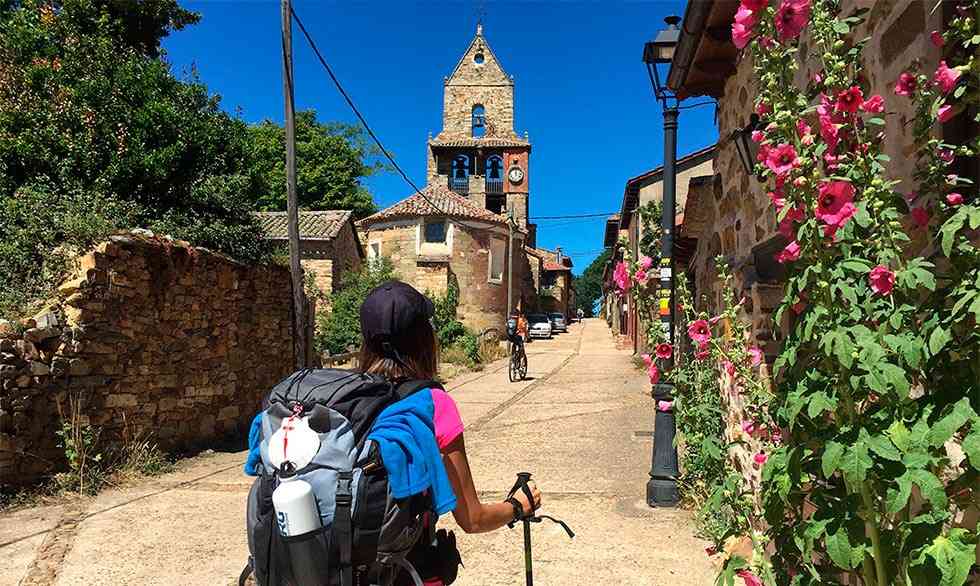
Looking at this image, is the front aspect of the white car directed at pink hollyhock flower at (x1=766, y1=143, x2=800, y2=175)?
yes

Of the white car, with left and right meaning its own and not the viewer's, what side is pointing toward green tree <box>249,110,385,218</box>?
right

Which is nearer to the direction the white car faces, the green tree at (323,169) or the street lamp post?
the street lamp post

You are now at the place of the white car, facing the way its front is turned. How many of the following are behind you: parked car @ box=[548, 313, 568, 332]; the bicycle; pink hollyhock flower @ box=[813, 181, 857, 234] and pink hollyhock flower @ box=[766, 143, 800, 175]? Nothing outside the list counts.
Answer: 1

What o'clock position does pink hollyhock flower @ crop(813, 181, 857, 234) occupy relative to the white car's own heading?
The pink hollyhock flower is roughly at 12 o'clock from the white car.

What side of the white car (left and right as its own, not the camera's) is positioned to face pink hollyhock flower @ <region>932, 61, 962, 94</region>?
front

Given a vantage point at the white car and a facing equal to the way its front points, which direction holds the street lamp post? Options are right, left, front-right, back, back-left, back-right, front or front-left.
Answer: front

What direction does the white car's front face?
toward the camera

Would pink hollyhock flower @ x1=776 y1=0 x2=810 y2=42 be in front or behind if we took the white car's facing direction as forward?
in front

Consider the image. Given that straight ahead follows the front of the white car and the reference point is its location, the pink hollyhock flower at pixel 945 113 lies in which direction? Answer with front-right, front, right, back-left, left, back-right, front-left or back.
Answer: front

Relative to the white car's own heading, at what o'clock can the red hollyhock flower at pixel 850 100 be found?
The red hollyhock flower is roughly at 12 o'clock from the white car.

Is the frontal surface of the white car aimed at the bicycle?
yes

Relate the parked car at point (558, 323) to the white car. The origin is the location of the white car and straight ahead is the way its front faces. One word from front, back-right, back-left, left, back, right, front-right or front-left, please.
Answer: back

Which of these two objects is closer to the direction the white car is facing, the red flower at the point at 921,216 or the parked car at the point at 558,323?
the red flower

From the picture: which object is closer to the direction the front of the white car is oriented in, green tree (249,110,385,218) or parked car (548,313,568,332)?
the green tree

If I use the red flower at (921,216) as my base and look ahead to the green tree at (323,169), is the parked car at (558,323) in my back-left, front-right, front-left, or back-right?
front-right

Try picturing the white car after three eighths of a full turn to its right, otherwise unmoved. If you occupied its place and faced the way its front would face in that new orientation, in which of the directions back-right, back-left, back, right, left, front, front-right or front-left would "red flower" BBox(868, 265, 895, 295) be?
back-left
